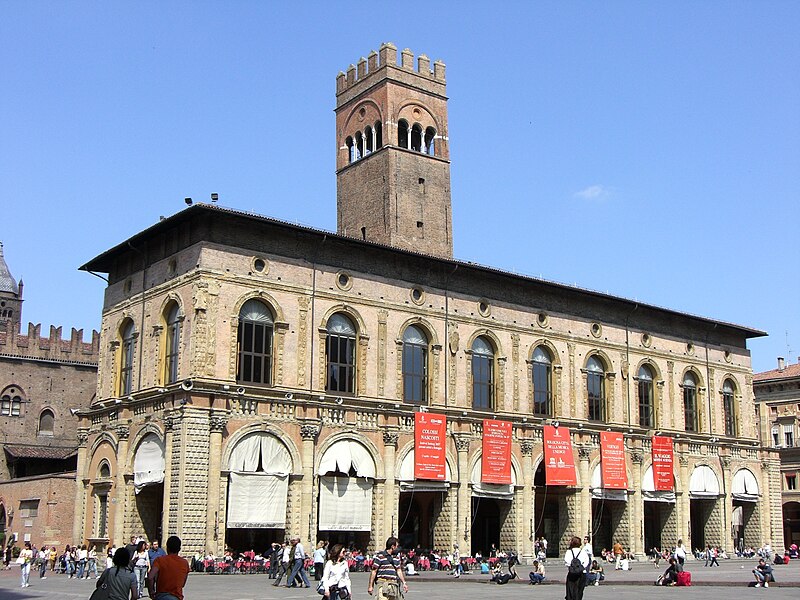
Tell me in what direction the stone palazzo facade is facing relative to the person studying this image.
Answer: facing the viewer and to the right of the viewer

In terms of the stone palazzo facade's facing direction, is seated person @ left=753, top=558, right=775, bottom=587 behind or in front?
in front

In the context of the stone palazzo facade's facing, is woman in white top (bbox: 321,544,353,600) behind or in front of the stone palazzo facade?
in front

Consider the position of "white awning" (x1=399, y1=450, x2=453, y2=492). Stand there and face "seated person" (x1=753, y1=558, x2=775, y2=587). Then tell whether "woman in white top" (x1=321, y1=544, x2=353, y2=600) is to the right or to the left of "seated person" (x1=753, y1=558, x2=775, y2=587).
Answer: right
